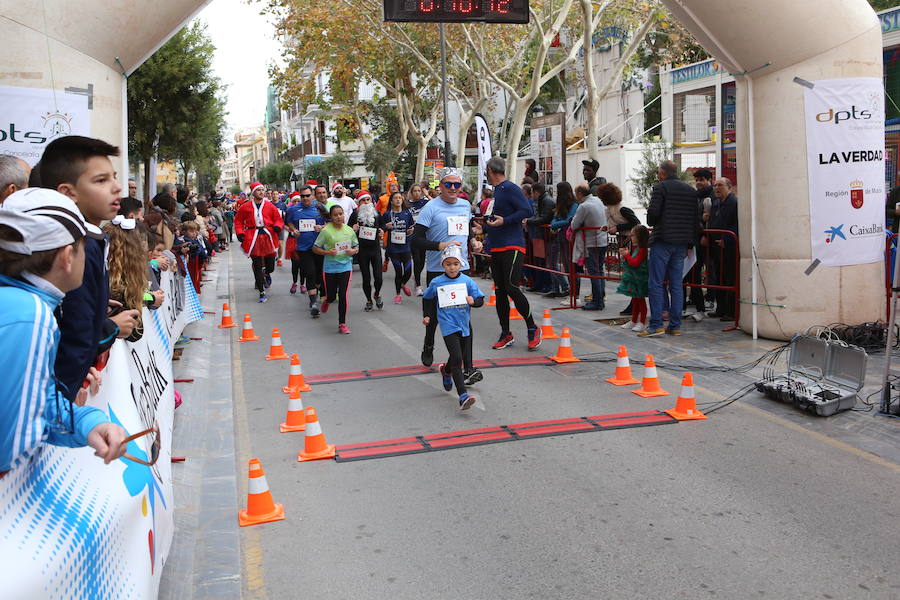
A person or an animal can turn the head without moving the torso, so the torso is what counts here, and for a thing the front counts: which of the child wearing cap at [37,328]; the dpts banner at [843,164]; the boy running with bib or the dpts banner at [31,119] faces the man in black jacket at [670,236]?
the child wearing cap

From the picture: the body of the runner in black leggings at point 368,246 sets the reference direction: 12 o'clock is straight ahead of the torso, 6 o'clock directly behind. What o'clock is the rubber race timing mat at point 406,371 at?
The rubber race timing mat is roughly at 12 o'clock from the runner in black leggings.

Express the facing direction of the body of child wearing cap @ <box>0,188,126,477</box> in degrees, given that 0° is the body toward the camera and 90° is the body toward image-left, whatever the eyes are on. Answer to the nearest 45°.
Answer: approximately 225°

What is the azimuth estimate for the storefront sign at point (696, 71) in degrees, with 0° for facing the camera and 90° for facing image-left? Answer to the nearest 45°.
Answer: approximately 45°

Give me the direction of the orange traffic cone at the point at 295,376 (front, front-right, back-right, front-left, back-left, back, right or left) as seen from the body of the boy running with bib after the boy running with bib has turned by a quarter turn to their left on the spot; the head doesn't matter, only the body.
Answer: back

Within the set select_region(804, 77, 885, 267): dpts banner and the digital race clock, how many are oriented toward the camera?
2

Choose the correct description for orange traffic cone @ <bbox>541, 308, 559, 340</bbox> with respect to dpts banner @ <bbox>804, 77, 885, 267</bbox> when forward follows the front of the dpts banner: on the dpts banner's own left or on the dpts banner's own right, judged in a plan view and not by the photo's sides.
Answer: on the dpts banner's own right

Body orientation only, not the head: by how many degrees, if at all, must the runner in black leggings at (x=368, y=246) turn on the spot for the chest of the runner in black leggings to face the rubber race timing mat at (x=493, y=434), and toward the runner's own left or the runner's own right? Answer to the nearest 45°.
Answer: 0° — they already face it
